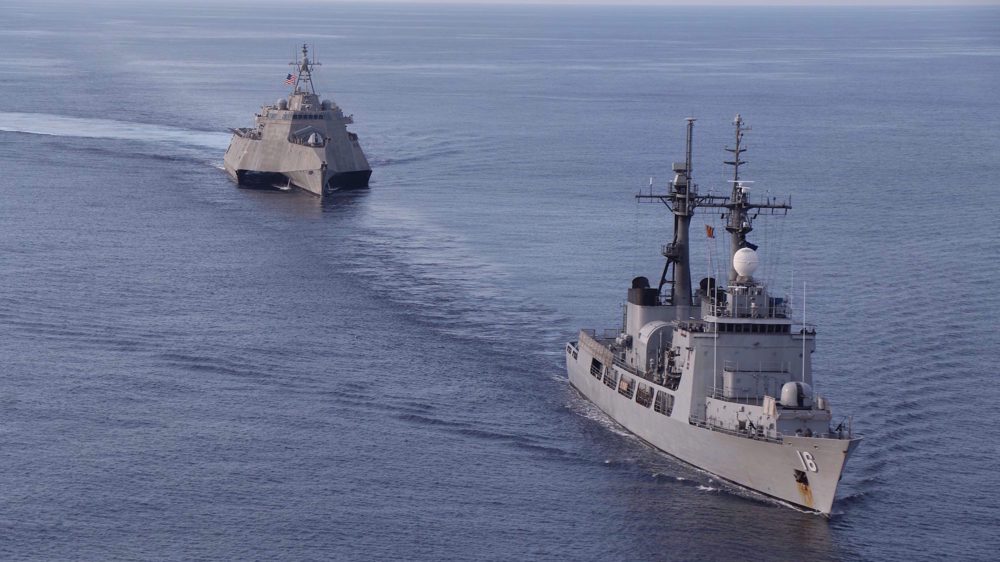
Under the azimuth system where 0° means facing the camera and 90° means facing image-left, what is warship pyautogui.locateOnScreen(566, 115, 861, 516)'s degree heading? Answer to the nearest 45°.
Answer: approximately 315°
